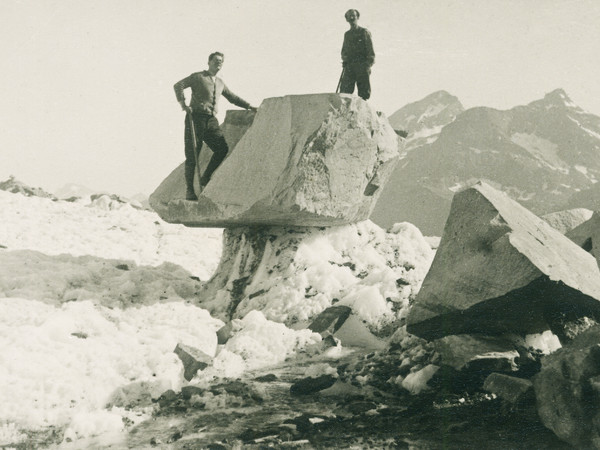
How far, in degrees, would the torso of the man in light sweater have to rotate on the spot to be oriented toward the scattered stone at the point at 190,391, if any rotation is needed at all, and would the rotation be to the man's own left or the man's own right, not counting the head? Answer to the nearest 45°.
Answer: approximately 45° to the man's own right

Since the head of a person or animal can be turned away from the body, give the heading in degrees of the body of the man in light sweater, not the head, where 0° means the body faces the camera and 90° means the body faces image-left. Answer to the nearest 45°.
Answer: approximately 315°

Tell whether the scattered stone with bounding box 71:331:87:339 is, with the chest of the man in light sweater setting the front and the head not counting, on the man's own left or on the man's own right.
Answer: on the man's own right

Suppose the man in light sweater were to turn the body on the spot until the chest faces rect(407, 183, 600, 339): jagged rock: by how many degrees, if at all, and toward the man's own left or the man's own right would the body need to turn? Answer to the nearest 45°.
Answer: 0° — they already face it

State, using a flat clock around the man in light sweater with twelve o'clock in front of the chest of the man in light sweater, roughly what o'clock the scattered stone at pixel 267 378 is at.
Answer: The scattered stone is roughly at 1 o'clock from the man in light sweater.

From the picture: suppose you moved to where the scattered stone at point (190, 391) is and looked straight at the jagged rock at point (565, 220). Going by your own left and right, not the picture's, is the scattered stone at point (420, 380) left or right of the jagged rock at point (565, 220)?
right
